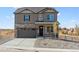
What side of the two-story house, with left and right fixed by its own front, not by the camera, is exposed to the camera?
front
